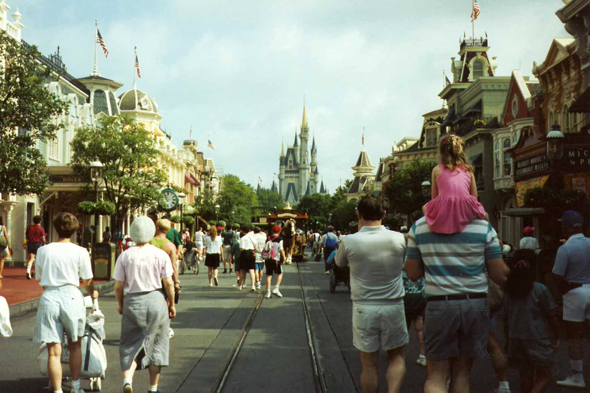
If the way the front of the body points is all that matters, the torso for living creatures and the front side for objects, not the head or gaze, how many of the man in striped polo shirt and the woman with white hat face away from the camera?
2

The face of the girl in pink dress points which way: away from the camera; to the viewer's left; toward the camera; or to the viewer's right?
away from the camera

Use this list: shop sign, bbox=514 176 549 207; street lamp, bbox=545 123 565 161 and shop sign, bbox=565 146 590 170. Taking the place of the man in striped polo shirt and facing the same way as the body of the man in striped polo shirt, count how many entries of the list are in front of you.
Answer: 3

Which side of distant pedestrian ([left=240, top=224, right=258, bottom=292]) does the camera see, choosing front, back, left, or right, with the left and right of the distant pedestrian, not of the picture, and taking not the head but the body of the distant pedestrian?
back

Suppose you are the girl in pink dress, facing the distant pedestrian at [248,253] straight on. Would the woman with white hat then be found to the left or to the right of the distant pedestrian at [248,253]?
left

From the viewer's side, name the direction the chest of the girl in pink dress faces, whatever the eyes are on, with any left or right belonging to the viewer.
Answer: facing away from the viewer

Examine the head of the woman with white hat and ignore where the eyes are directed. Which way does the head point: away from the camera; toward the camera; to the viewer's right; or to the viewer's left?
away from the camera

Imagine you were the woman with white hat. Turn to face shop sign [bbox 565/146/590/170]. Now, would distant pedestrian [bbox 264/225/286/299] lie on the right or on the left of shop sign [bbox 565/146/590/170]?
left

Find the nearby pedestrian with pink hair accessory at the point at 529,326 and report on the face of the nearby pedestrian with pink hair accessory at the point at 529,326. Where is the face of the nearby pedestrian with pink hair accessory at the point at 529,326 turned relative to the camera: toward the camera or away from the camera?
away from the camera

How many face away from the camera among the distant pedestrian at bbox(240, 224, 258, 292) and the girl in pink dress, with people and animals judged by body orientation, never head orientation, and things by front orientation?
2

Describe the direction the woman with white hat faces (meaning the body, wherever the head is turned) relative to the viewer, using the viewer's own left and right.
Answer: facing away from the viewer

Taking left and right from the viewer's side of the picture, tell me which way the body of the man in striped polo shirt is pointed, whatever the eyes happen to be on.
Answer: facing away from the viewer
